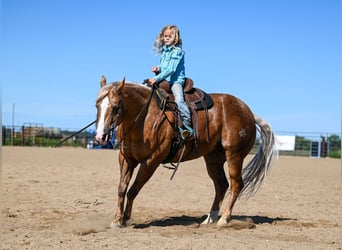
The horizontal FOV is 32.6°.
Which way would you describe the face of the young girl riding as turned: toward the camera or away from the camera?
toward the camera

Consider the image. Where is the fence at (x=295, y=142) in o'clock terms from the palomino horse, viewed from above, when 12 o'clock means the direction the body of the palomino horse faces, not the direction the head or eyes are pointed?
The fence is roughly at 5 o'clock from the palomino horse.

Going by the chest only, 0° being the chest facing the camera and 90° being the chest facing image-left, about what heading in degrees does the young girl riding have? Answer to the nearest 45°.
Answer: approximately 45°

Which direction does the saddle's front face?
to the viewer's left

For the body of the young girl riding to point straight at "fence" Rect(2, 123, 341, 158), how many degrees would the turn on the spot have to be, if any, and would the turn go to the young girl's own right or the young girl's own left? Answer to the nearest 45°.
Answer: approximately 135° to the young girl's own right

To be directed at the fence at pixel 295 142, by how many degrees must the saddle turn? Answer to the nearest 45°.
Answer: approximately 90° to its right

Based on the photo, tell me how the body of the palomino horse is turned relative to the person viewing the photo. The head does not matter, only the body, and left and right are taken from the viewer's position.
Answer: facing the viewer and to the left of the viewer
